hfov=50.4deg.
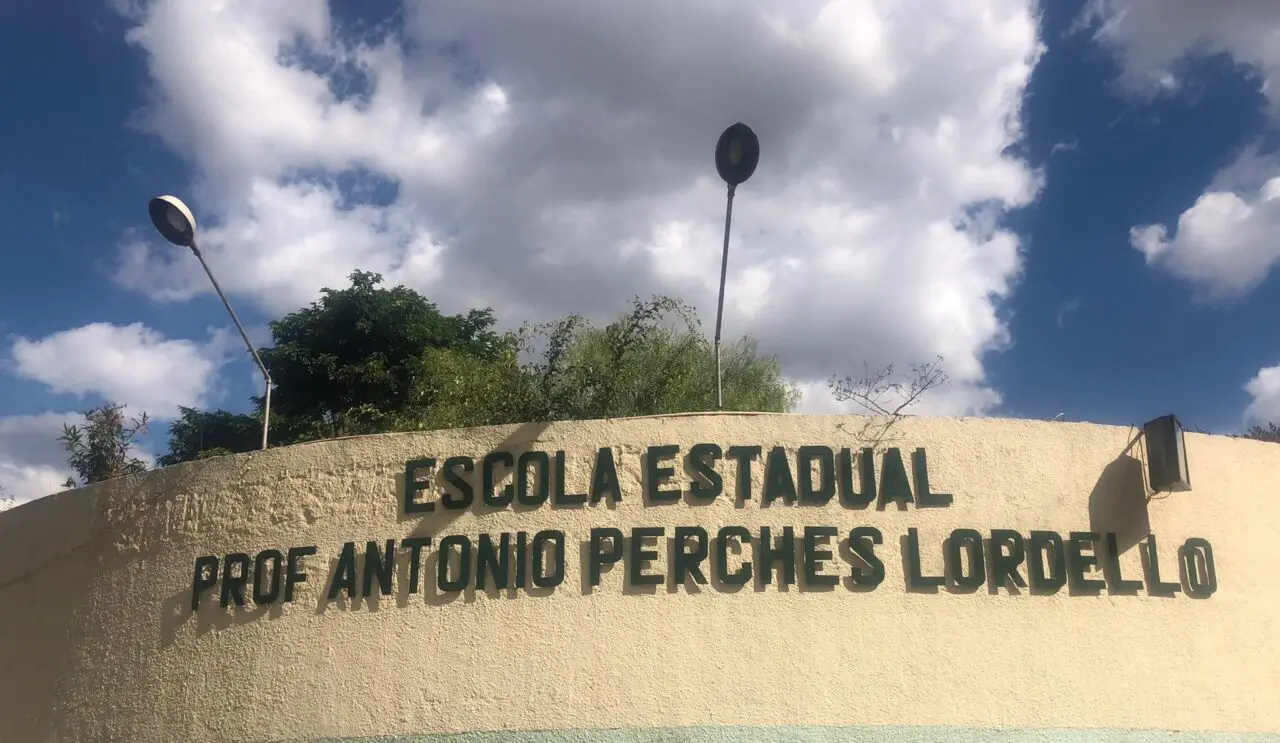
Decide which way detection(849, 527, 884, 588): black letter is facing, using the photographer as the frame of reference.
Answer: facing the viewer

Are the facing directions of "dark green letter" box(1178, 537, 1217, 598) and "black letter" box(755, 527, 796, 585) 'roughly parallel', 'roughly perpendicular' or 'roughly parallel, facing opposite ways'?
roughly parallel

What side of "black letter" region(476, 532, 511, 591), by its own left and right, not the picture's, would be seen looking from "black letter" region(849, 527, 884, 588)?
left

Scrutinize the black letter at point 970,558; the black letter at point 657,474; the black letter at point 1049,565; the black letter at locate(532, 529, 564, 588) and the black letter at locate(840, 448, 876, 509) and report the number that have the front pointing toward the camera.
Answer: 5

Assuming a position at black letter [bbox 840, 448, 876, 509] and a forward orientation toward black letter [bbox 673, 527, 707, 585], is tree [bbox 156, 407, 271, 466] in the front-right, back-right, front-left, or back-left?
front-right

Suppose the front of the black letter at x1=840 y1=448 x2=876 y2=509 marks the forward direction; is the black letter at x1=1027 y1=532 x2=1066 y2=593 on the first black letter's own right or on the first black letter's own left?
on the first black letter's own left

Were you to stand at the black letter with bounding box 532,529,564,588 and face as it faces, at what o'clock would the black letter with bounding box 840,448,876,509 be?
the black letter with bounding box 840,448,876,509 is roughly at 9 o'clock from the black letter with bounding box 532,529,564,588.

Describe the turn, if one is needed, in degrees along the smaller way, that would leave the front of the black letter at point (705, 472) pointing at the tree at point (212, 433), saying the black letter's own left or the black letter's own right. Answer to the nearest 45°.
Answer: approximately 135° to the black letter's own right

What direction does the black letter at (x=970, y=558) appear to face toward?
toward the camera

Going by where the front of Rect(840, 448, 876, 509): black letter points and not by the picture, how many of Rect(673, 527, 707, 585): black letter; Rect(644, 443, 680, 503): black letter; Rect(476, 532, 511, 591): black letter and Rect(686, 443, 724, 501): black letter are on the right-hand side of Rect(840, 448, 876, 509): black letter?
4

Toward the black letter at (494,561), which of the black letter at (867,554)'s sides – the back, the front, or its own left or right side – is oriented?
right

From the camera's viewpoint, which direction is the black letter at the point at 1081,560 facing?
toward the camera

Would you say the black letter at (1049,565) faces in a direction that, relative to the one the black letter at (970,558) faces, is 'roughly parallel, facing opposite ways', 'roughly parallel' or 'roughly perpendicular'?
roughly parallel

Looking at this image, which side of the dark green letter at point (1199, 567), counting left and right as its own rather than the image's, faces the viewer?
front

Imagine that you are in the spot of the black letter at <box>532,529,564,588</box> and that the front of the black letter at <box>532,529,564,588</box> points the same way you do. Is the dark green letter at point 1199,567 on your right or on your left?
on your left

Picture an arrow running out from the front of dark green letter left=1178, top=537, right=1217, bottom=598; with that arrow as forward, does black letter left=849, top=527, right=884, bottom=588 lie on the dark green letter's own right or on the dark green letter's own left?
on the dark green letter's own right

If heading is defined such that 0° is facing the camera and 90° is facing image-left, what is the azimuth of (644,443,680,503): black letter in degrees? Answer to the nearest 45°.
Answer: approximately 0°
